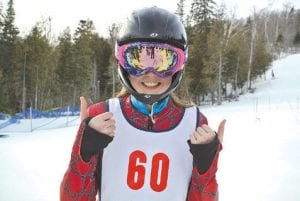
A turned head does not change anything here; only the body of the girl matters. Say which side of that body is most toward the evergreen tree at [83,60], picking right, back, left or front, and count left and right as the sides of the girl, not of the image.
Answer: back

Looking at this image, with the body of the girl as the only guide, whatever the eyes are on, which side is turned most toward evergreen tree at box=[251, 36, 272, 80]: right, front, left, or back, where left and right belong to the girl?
back

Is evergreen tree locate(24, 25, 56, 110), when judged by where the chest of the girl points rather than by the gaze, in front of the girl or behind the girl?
behind

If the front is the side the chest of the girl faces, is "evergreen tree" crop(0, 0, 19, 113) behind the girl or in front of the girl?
behind

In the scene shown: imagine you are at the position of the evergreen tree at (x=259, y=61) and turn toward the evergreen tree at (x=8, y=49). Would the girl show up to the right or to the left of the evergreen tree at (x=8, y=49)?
left

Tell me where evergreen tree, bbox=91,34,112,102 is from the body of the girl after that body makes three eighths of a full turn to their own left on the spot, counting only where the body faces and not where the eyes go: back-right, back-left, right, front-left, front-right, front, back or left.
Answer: front-left

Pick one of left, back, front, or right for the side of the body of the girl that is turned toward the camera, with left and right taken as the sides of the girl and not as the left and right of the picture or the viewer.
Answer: front

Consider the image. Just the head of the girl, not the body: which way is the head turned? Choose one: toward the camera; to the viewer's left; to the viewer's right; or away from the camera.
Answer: toward the camera

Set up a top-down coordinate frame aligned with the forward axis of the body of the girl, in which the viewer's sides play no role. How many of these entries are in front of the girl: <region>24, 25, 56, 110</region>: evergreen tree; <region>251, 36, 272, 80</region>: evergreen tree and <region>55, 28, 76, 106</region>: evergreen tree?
0

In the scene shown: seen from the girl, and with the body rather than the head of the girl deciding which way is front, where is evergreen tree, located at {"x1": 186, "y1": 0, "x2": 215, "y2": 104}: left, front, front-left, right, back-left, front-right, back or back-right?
back

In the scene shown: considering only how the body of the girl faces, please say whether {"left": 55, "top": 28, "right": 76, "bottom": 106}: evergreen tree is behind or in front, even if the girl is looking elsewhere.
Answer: behind

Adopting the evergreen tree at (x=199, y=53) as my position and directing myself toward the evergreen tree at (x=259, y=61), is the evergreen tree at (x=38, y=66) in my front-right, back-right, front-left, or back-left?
back-left
